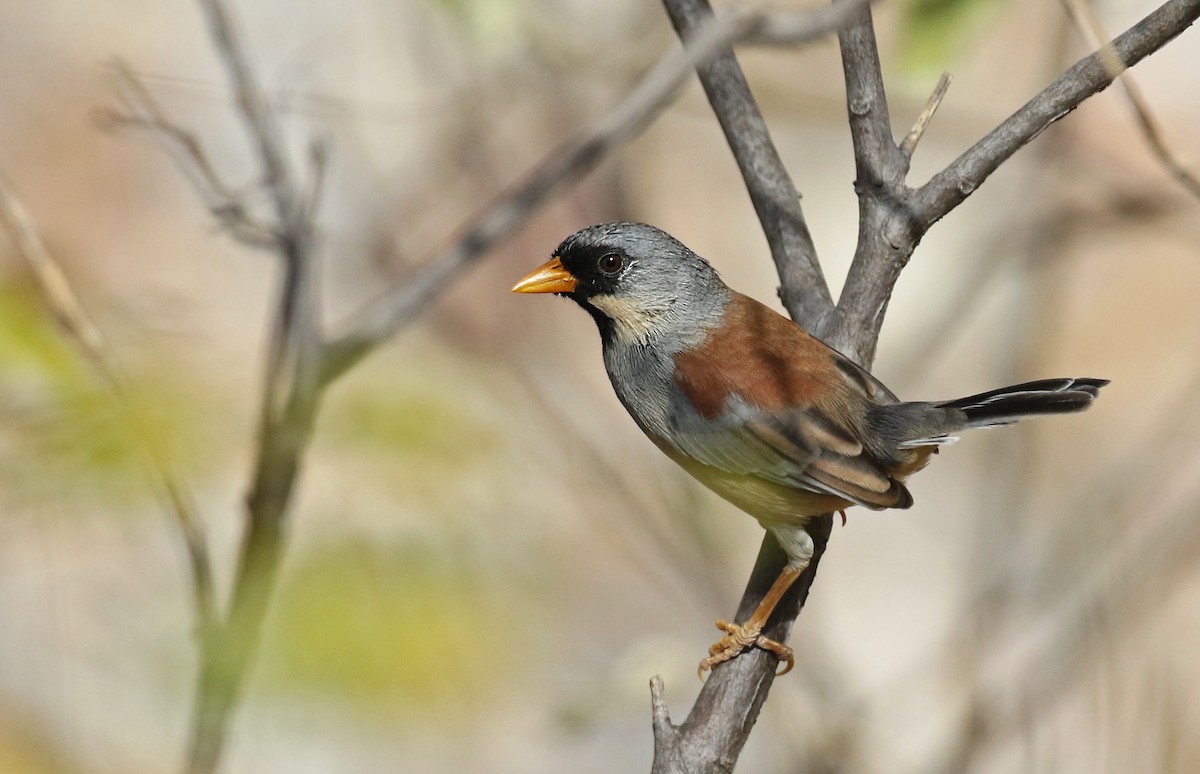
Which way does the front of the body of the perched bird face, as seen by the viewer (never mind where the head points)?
to the viewer's left
